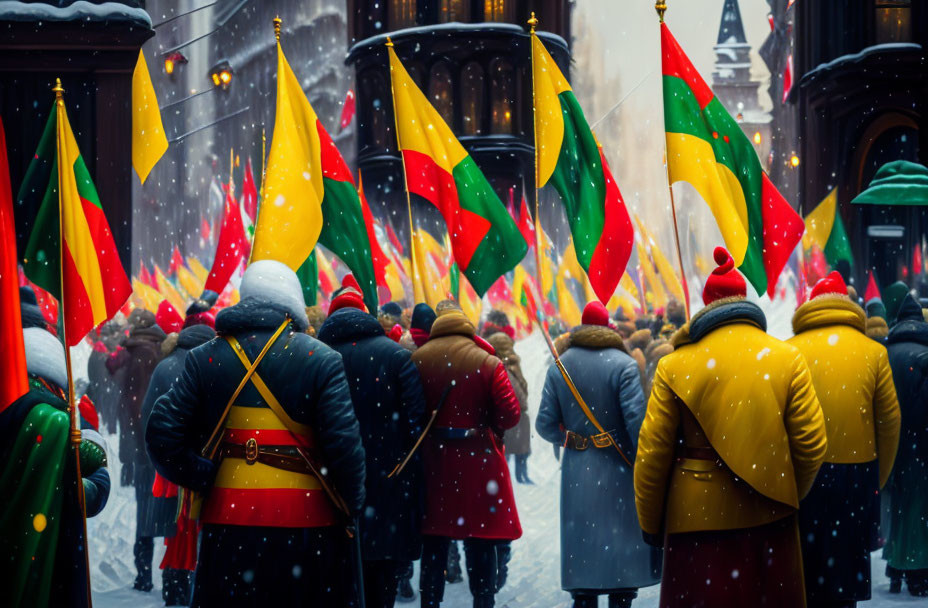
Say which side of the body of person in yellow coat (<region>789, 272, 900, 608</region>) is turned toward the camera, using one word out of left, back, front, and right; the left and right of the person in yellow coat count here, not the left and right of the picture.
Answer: back

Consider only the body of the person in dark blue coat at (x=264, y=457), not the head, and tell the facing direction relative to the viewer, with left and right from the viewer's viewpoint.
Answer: facing away from the viewer

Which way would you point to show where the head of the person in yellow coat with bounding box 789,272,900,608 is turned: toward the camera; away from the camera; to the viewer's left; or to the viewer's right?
away from the camera

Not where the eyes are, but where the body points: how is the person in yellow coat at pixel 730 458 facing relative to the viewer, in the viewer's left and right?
facing away from the viewer

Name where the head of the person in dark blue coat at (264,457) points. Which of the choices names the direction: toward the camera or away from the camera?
away from the camera

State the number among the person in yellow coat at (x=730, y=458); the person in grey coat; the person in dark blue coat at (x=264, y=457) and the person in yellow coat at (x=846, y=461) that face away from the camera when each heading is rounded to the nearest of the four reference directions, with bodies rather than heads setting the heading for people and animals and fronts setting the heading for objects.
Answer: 4

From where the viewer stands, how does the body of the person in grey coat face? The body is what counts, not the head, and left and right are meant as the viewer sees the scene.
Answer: facing away from the viewer

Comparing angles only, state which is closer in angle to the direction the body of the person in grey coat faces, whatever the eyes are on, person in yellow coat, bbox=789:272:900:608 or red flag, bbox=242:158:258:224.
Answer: the red flag

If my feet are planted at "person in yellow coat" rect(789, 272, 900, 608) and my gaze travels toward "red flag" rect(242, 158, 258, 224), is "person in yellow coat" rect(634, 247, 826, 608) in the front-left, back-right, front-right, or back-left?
back-left

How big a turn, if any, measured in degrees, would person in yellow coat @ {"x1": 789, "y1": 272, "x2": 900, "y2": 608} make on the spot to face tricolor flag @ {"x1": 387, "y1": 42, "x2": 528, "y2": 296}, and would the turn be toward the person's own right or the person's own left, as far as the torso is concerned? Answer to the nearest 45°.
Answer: approximately 45° to the person's own left

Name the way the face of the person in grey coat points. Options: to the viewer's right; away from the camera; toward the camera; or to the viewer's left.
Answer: away from the camera

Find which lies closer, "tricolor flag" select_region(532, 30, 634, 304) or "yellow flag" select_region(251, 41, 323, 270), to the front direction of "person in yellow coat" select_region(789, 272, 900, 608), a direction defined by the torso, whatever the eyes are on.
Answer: the tricolor flag

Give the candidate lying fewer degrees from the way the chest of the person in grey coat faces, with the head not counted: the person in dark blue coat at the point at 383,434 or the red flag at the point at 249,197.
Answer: the red flag

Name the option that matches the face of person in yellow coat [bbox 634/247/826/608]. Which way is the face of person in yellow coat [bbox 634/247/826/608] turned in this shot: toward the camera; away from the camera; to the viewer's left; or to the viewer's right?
away from the camera

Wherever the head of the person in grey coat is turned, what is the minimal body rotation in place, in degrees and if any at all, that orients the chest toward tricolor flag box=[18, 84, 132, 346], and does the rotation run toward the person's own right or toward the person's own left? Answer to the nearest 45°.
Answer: approximately 90° to the person's own left

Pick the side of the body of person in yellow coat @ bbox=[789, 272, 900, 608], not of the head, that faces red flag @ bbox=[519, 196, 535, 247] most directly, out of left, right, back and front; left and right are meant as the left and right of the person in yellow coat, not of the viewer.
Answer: front
